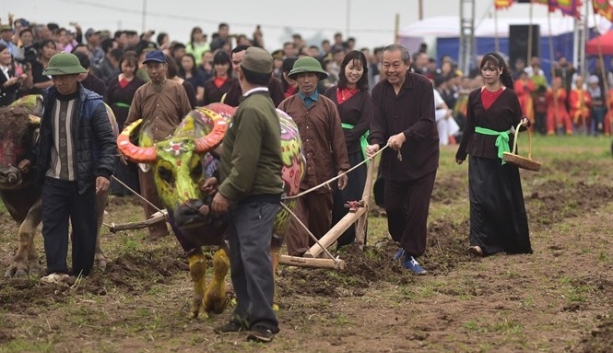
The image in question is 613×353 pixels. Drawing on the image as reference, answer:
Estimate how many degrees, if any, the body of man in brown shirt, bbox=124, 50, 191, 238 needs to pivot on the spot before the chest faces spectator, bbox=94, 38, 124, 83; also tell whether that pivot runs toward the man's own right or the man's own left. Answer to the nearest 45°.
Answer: approximately 180°

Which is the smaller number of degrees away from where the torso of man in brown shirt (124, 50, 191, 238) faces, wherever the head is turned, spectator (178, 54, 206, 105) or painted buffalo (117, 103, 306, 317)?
the painted buffalo

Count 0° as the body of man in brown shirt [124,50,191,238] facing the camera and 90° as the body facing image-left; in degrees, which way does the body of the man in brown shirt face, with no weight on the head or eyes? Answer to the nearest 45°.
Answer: approximately 0°

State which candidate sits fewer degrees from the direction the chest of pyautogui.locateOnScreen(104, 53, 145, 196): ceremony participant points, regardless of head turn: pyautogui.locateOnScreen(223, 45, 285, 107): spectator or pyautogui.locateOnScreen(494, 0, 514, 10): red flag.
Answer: the spectator

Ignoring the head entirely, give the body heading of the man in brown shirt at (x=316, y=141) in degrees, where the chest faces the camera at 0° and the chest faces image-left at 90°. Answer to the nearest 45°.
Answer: approximately 0°

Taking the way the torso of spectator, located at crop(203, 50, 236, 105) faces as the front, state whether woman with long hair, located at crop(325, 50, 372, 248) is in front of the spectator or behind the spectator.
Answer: in front

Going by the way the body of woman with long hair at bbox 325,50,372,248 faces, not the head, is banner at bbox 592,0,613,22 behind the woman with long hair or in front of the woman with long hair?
behind

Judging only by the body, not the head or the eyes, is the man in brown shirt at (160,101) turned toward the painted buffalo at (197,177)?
yes

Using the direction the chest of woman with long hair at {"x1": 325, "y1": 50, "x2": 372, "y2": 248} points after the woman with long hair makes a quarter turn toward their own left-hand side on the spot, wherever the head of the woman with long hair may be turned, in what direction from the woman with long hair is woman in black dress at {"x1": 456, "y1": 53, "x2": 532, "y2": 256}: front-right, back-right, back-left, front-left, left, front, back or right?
front-left

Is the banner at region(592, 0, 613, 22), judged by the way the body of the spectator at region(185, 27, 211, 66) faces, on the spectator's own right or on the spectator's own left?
on the spectator's own left
